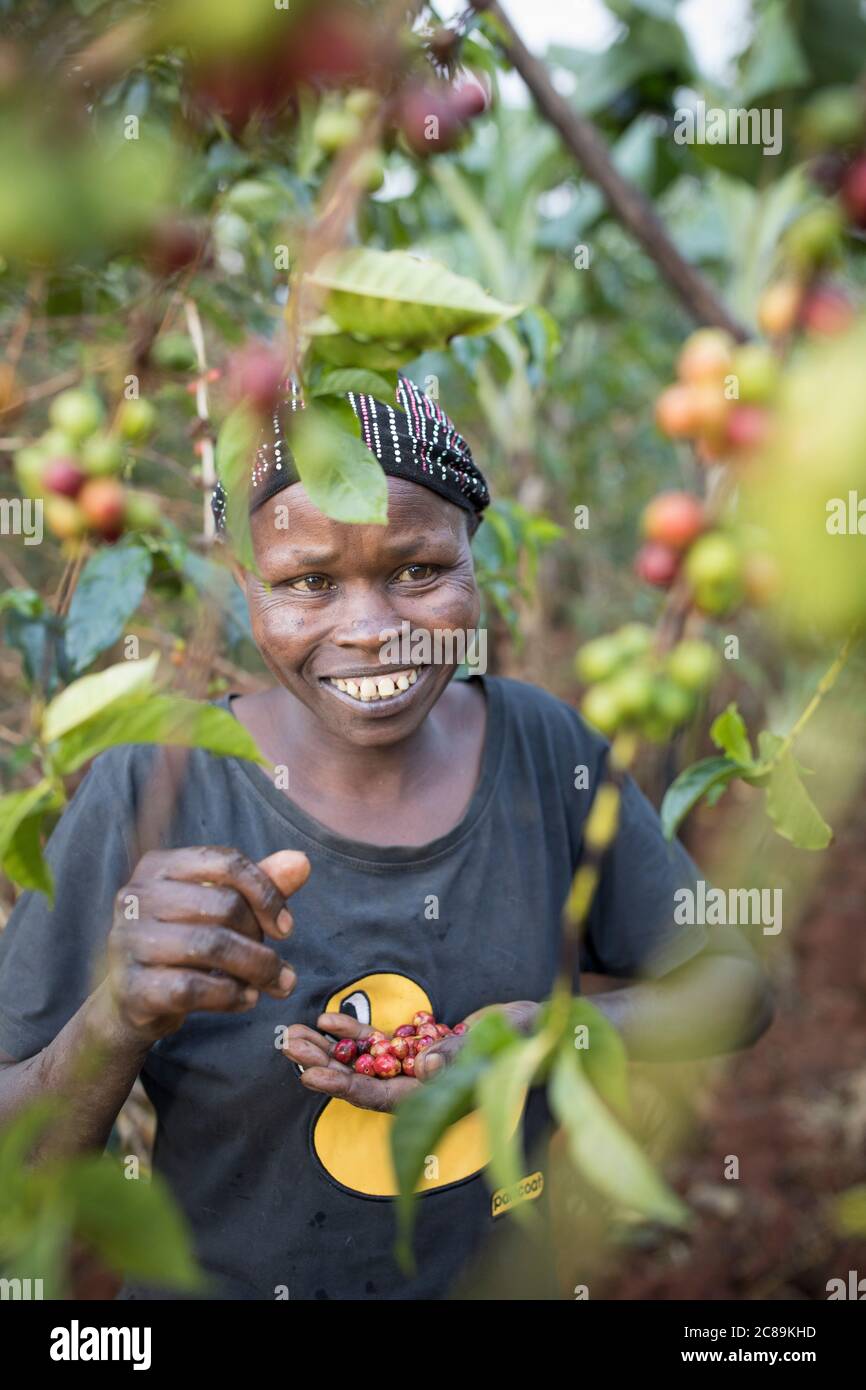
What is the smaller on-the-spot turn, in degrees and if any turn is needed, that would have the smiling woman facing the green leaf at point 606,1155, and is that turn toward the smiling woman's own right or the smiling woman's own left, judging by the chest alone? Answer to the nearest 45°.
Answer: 0° — they already face it

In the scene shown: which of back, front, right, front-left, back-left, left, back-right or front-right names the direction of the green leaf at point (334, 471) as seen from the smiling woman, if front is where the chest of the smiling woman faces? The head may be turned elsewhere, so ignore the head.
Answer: front

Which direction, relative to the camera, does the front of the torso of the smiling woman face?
toward the camera

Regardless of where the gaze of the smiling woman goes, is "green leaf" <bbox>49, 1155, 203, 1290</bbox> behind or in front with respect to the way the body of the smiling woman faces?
in front

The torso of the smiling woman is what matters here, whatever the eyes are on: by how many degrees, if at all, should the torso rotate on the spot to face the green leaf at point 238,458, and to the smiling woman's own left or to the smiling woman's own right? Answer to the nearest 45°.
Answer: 0° — they already face it

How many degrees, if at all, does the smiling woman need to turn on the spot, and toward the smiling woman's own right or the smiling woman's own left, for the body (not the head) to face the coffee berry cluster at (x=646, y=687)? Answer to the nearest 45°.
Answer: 0° — they already face it
